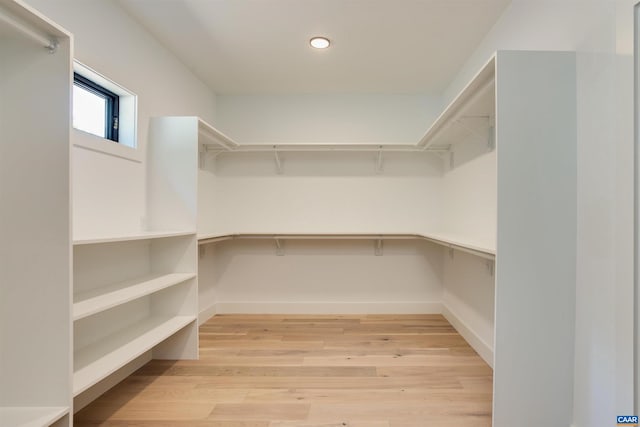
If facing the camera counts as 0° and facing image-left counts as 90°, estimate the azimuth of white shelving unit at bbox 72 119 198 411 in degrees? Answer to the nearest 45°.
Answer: approximately 270°

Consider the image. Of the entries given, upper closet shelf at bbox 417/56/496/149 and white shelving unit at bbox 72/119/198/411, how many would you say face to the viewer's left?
1

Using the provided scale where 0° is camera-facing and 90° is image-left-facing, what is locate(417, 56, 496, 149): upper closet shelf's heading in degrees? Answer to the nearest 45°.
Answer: approximately 90°

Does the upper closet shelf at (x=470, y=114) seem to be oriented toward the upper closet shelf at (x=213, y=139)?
yes

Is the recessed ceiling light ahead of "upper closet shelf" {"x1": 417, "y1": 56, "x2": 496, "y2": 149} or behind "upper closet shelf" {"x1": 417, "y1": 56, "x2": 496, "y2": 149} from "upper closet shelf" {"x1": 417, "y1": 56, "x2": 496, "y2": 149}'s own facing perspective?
ahead

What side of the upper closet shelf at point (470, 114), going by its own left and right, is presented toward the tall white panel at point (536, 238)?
left
